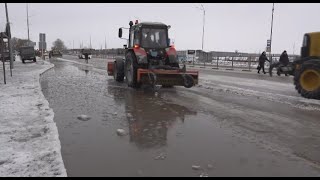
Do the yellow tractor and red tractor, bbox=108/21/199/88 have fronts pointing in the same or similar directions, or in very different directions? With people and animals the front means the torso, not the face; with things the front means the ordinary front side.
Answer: very different directions

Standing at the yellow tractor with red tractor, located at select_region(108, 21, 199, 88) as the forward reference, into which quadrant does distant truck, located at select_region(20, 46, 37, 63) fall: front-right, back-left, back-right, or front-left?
front-right
